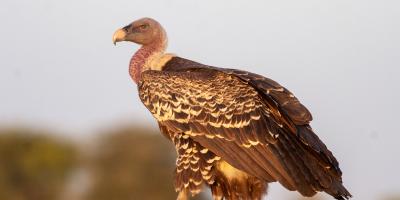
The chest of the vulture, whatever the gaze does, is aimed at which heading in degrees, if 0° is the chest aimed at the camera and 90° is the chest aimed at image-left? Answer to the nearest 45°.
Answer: approximately 90°

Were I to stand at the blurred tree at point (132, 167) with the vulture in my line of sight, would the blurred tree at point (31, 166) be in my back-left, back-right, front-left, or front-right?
back-right

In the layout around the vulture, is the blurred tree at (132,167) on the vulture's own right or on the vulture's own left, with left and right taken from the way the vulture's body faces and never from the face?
on the vulture's own right
